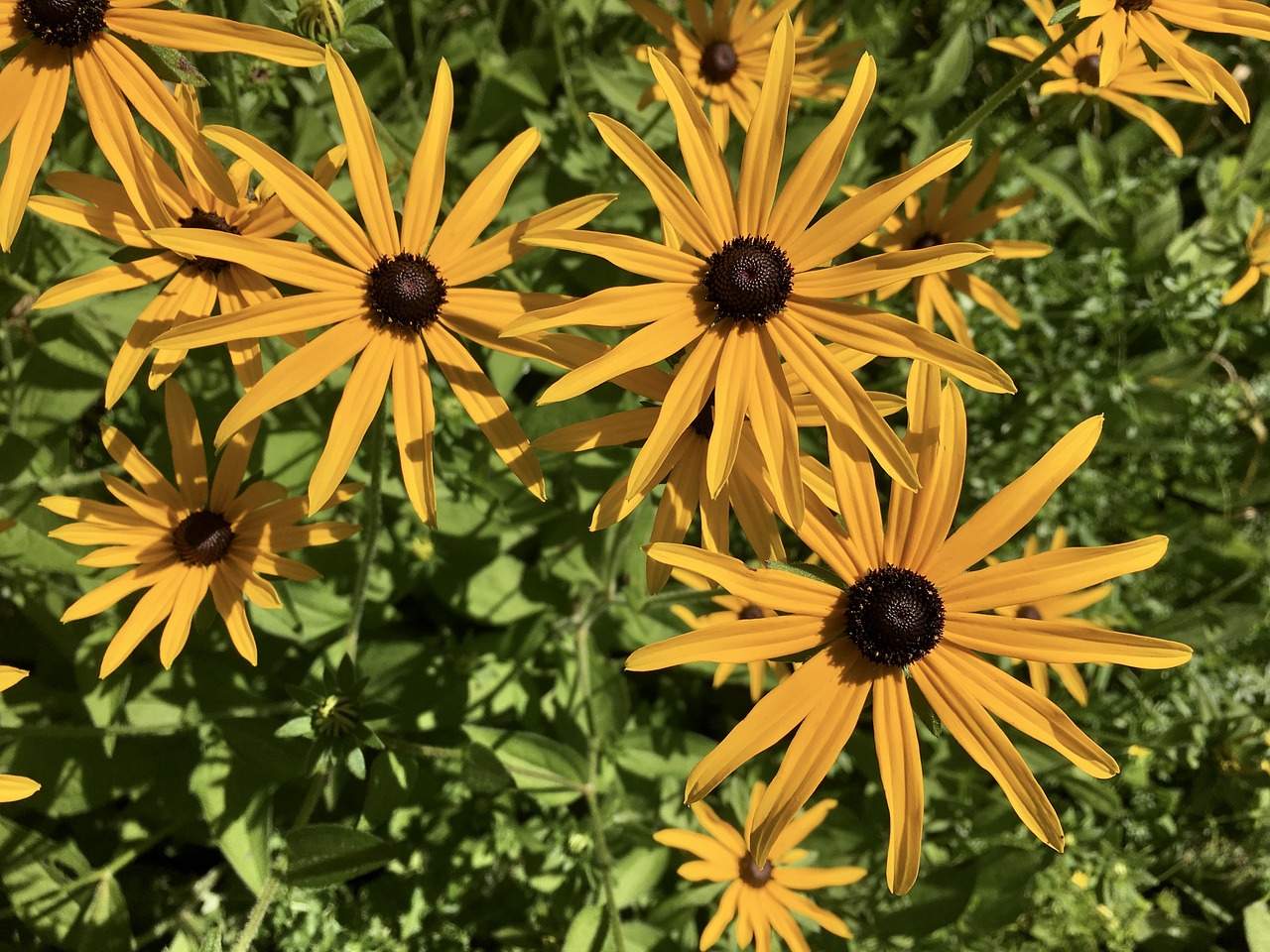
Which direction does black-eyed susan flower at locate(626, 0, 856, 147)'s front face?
toward the camera

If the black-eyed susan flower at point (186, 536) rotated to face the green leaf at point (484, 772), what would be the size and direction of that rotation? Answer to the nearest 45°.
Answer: approximately 90° to its left

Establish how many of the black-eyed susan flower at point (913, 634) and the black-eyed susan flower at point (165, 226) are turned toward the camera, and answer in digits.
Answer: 2

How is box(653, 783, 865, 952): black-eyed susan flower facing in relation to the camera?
toward the camera

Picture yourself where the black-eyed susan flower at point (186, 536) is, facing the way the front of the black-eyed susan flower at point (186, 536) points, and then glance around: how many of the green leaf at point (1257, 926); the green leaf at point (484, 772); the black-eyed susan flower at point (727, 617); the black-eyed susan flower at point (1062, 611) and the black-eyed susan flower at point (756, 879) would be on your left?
5

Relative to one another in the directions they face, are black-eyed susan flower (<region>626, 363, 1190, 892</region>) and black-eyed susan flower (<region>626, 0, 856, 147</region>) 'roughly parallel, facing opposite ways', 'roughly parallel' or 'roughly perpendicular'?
roughly parallel

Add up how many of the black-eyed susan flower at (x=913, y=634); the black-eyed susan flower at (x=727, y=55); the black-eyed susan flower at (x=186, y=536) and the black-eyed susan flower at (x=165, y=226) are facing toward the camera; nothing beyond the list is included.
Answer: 4

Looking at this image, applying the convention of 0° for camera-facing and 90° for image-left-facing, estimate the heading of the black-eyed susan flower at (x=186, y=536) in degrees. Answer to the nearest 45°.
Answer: approximately 0°

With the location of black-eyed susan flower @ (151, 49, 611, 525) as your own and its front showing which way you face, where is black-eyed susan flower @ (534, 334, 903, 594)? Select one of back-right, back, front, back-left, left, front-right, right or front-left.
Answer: left

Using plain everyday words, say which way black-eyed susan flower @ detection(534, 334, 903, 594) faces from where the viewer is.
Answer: facing the viewer
